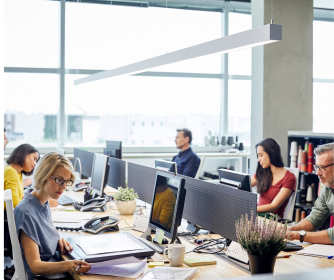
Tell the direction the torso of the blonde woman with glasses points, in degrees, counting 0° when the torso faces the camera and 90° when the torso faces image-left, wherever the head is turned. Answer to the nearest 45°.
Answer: approximately 315°

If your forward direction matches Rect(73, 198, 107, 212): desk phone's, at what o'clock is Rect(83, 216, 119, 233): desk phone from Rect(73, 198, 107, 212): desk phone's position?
Rect(83, 216, 119, 233): desk phone is roughly at 9 o'clock from Rect(73, 198, 107, 212): desk phone.

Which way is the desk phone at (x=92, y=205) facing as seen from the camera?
to the viewer's left

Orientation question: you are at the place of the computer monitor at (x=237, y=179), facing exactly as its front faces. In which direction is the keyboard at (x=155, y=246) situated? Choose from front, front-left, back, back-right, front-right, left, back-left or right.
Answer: back

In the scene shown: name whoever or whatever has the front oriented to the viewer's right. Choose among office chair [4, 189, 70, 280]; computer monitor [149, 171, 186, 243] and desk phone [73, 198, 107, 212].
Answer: the office chair

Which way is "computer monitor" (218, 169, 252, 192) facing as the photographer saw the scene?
facing away from the viewer and to the right of the viewer

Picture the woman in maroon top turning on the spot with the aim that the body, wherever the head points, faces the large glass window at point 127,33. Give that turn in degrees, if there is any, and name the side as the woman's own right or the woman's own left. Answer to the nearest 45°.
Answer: approximately 90° to the woman's own right

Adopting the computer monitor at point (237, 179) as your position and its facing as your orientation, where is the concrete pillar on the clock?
The concrete pillar is roughly at 11 o'clock from the computer monitor.
